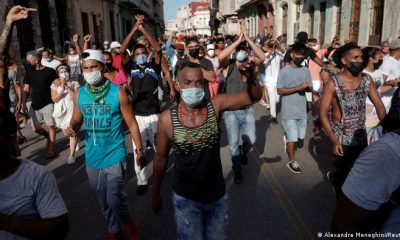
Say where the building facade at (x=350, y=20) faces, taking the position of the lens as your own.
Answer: facing the viewer and to the left of the viewer

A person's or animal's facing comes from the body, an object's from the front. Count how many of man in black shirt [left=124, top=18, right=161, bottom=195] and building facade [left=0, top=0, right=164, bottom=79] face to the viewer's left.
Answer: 0

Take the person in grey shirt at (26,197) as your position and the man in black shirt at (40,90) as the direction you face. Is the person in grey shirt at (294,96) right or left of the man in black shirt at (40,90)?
right

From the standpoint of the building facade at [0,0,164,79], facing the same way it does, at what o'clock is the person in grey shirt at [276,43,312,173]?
The person in grey shirt is roughly at 1 o'clock from the building facade.

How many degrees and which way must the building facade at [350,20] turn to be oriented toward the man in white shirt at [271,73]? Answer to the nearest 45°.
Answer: approximately 45° to its left

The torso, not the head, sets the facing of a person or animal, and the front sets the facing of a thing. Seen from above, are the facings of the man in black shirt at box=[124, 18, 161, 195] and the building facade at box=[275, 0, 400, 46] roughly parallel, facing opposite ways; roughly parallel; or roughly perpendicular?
roughly perpendicular

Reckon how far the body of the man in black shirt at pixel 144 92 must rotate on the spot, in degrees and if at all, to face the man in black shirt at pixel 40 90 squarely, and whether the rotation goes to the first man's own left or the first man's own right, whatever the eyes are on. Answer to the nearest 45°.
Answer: approximately 135° to the first man's own right

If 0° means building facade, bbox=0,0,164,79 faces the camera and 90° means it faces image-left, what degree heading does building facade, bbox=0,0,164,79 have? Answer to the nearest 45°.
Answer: approximately 315°

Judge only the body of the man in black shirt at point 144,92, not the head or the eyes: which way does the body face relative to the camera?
toward the camera

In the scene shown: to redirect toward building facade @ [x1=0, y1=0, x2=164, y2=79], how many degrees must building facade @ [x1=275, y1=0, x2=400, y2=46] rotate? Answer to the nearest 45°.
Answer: approximately 45° to its right

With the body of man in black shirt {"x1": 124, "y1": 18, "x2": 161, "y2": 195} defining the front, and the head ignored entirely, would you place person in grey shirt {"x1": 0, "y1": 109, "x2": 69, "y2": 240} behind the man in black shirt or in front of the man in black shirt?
in front

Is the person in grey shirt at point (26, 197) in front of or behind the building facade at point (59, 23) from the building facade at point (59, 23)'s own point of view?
in front

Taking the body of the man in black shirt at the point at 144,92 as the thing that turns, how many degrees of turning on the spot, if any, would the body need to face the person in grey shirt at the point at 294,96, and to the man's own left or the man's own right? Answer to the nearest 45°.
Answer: approximately 90° to the man's own left

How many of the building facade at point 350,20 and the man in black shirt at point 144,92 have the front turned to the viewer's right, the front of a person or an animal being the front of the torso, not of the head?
0
